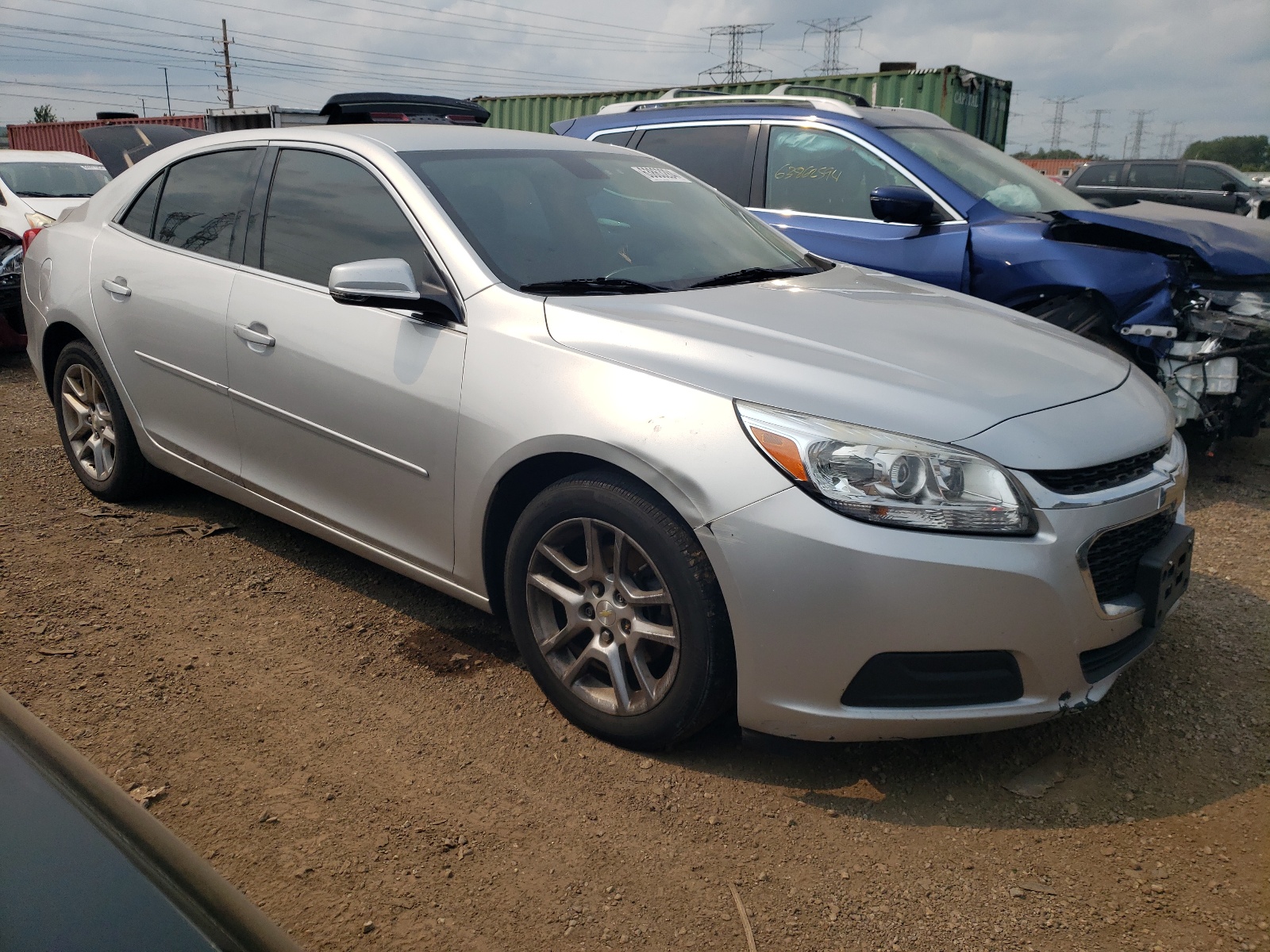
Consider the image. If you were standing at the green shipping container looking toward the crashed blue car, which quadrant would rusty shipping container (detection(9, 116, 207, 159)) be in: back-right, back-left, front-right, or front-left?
back-right

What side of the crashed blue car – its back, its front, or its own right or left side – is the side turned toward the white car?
back

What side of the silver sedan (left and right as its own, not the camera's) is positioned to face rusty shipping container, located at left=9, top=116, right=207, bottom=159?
back

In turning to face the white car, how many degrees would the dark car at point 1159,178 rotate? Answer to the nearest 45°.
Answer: approximately 135° to its right

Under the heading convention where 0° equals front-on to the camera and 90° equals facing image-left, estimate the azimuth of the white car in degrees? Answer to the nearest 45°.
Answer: approximately 315°

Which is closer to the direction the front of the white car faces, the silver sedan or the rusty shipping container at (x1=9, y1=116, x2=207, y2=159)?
the silver sedan

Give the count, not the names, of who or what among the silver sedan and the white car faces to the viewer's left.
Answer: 0

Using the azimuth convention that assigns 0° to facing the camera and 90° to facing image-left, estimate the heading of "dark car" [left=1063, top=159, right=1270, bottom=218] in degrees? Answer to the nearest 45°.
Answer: approximately 270°

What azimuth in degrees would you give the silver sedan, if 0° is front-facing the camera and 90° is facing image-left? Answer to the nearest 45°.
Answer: approximately 315°

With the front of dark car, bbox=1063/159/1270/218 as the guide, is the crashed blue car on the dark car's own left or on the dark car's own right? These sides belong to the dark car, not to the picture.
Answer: on the dark car's own right

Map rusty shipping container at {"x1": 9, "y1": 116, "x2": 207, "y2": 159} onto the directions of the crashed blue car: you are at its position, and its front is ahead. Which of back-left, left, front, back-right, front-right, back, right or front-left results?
back

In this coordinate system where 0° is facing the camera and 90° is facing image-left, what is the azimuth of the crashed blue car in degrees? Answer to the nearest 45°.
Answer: approximately 315°
